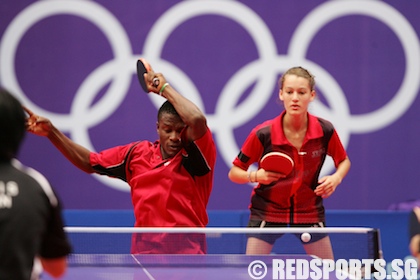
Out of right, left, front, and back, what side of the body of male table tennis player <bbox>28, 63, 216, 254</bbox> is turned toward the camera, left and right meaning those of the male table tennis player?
front

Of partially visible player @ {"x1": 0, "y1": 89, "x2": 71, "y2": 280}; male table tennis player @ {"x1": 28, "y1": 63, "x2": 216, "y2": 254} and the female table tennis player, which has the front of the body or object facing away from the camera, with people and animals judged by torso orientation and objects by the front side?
the partially visible player

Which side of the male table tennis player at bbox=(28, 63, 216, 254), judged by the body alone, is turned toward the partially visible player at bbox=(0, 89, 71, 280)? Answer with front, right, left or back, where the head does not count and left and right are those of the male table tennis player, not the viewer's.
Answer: front

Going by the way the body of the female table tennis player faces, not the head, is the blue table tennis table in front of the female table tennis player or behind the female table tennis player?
in front

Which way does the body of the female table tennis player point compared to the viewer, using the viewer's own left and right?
facing the viewer

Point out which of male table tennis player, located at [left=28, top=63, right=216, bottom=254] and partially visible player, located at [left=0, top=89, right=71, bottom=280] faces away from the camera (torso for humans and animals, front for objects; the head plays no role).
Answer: the partially visible player

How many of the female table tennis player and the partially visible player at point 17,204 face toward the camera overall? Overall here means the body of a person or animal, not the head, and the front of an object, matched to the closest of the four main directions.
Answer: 1

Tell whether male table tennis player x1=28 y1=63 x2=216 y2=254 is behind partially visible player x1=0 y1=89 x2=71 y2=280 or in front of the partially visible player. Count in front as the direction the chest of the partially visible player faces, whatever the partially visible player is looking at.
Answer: in front

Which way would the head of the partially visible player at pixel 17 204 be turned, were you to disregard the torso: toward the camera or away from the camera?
away from the camera

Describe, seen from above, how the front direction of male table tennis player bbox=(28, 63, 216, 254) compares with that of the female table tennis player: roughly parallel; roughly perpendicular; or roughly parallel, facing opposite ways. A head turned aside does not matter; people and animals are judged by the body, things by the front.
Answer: roughly parallel

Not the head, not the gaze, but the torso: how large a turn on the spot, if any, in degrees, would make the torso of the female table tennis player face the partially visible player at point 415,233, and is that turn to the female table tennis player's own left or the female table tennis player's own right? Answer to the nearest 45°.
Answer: approximately 90° to the female table tennis player's own left

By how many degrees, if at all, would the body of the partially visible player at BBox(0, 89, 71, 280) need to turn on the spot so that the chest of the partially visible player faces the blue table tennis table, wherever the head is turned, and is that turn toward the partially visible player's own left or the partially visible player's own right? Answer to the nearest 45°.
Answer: approximately 45° to the partially visible player's own right

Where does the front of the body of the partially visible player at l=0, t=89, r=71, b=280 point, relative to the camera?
away from the camera

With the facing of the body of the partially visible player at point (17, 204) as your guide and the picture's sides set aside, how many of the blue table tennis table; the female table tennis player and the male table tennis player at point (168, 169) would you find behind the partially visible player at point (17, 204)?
0
